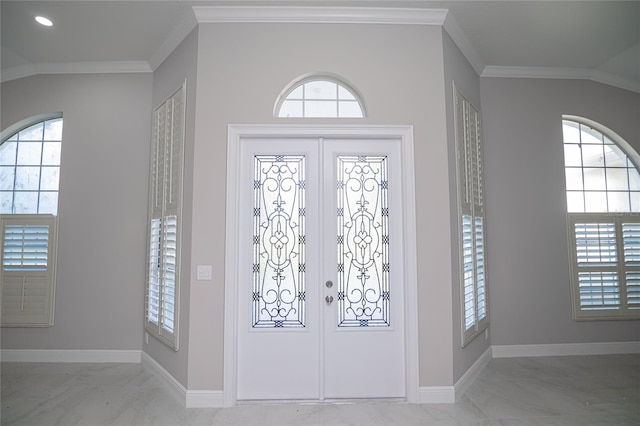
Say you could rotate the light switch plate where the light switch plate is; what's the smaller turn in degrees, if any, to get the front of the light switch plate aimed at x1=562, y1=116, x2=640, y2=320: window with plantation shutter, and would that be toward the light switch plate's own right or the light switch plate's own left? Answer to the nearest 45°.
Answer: approximately 90° to the light switch plate's own left

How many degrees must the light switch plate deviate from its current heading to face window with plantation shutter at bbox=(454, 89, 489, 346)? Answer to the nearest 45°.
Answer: approximately 90° to its left

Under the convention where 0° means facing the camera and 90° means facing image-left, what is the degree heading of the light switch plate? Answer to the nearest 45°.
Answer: approximately 0°

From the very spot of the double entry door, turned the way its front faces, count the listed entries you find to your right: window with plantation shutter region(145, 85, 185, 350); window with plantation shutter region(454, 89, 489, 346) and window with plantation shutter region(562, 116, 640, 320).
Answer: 1

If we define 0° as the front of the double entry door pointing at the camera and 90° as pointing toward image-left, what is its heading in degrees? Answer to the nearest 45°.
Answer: approximately 0°

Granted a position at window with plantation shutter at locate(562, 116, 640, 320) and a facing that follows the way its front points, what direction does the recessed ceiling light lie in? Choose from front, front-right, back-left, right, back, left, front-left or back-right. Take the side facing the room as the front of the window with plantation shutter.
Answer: front-right

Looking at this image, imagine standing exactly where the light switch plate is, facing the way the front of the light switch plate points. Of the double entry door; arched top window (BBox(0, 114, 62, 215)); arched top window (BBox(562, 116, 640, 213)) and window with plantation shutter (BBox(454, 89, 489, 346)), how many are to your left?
3

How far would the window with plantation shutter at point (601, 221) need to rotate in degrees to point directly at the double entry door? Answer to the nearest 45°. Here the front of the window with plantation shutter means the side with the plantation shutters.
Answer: approximately 45° to its right

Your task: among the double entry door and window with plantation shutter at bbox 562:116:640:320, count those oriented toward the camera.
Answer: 2

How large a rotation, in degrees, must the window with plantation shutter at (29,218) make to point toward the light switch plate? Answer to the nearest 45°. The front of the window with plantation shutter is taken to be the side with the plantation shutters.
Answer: approximately 45° to its left

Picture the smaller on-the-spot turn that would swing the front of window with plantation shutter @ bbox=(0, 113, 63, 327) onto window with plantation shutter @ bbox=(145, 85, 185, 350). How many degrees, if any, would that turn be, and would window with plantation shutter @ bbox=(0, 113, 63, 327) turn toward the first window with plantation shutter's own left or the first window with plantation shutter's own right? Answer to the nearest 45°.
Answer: approximately 45° to the first window with plantation shutter's own left

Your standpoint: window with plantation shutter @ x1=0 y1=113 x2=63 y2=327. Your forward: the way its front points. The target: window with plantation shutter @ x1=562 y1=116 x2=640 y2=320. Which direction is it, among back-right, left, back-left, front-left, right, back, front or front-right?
front-left
